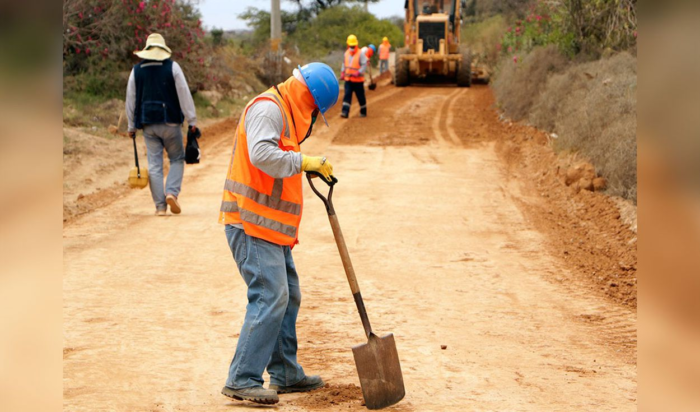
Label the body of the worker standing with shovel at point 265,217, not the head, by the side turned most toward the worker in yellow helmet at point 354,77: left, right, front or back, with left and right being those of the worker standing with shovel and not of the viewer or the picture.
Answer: left

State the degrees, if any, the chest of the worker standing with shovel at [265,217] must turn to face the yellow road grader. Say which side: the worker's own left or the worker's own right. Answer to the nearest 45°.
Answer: approximately 90° to the worker's own left

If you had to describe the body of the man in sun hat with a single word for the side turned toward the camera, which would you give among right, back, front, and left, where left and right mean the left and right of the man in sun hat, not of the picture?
back

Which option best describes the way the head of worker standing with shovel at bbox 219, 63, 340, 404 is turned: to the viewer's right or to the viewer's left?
to the viewer's right

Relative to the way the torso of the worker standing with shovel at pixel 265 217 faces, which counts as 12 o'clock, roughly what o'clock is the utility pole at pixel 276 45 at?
The utility pole is roughly at 9 o'clock from the worker standing with shovel.

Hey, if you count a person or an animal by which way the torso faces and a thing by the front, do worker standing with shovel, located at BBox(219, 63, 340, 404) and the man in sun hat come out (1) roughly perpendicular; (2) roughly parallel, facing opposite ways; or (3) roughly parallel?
roughly perpendicular

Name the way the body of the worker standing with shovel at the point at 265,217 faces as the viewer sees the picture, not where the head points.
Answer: to the viewer's right

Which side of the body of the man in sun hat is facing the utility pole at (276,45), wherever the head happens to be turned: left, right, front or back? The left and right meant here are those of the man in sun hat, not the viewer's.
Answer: front

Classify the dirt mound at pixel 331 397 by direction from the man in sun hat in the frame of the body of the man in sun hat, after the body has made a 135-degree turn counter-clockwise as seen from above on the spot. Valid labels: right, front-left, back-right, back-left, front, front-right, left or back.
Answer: front-left

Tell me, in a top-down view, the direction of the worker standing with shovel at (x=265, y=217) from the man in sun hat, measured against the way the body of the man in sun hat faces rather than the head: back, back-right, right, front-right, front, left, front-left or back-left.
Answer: back
